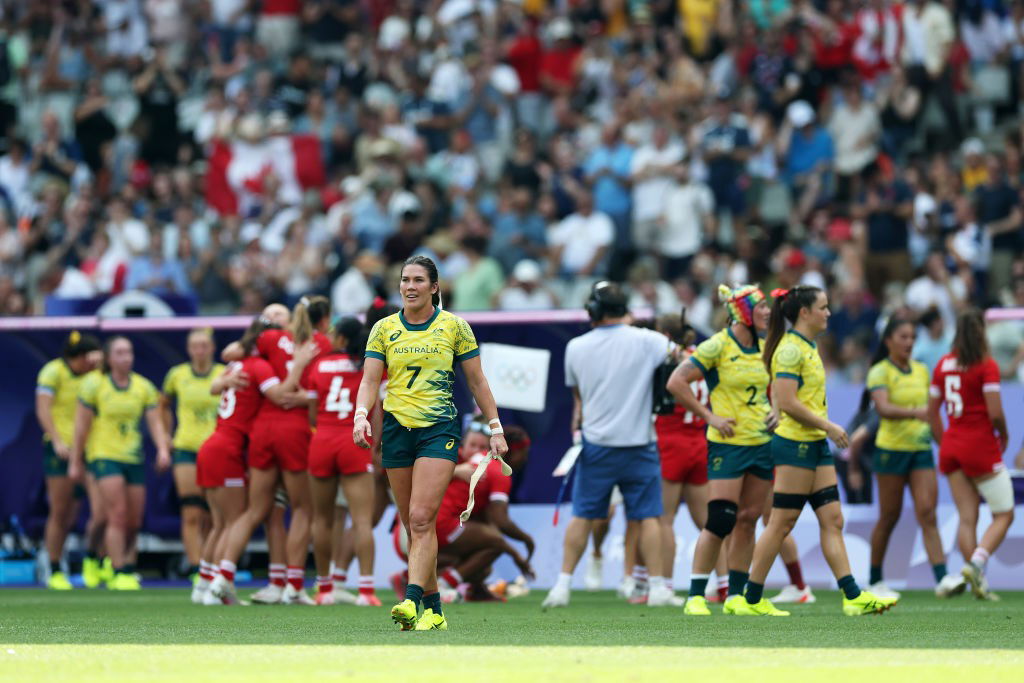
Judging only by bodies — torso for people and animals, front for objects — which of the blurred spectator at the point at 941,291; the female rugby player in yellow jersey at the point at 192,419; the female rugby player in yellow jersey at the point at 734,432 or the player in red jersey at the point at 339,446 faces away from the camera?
the player in red jersey

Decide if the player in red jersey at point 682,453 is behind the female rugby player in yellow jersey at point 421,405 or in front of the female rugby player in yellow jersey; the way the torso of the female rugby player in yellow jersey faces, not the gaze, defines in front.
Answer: behind

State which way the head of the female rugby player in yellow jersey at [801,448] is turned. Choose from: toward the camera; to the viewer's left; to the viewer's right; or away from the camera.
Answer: to the viewer's right

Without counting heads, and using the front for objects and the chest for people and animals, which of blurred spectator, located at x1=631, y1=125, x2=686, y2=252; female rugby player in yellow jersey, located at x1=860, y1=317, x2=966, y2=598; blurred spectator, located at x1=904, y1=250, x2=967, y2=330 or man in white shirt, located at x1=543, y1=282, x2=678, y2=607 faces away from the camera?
the man in white shirt

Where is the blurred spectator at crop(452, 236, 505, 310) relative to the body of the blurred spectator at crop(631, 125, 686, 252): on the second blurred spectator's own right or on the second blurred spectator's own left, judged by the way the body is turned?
on the second blurred spectator's own right

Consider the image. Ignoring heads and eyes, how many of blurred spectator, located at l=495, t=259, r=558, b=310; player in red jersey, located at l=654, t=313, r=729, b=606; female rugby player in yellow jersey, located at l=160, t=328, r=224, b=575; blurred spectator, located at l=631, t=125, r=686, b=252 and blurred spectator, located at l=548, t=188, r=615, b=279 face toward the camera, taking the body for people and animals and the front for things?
4

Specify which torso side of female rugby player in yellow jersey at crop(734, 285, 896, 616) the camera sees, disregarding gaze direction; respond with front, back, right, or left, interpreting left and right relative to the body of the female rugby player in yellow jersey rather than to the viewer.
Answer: right

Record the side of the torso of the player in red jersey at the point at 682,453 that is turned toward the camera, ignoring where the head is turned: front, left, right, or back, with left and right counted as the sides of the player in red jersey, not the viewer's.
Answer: back

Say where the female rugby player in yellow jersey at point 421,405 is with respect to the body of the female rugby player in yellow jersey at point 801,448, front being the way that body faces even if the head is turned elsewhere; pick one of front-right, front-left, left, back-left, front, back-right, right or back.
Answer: back-right

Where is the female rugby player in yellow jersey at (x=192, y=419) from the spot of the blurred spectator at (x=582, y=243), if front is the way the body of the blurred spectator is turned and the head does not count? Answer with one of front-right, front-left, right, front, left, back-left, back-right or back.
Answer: front-right

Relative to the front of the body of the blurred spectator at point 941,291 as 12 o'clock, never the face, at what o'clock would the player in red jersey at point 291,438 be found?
The player in red jersey is roughly at 1 o'clock from the blurred spectator.

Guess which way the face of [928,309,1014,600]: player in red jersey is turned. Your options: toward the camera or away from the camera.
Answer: away from the camera

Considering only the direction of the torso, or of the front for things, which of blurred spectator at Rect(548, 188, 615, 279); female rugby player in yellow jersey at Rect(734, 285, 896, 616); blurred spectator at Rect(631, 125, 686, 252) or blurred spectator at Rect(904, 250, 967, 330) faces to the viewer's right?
the female rugby player in yellow jersey

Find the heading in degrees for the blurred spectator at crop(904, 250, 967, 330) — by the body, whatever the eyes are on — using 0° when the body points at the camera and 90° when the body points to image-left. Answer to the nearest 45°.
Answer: approximately 0°
